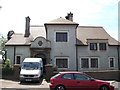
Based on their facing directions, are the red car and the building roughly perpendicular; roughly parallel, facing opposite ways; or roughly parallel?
roughly perpendicular

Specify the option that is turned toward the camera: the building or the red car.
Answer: the building

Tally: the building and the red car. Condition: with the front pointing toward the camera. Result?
1

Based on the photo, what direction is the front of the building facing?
toward the camera

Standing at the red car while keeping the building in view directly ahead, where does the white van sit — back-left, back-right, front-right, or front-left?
front-left

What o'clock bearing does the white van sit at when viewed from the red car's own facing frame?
The white van is roughly at 8 o'clock from the red car.

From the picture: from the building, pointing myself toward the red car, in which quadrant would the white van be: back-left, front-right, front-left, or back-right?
front-right

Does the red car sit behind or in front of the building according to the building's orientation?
in front

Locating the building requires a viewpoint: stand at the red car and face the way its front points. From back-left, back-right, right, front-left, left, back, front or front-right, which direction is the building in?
left
